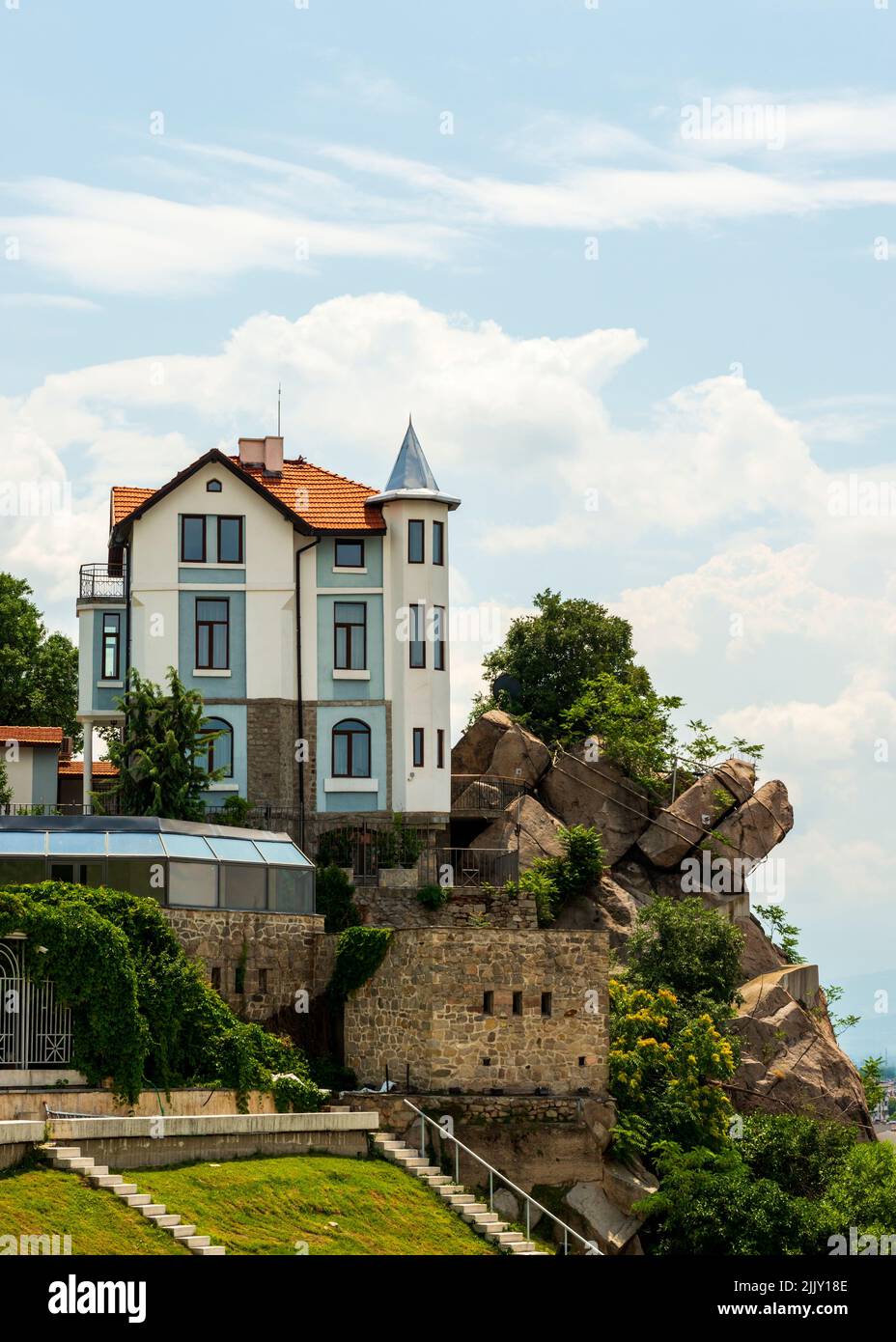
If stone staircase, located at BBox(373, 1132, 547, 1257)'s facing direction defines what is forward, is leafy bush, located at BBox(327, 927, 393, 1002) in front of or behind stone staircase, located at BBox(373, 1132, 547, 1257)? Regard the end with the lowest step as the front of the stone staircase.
behind

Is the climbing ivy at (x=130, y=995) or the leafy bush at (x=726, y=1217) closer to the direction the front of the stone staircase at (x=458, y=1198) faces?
the leafy bush

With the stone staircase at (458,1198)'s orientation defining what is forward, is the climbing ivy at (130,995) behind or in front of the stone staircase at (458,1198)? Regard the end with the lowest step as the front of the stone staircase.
behind

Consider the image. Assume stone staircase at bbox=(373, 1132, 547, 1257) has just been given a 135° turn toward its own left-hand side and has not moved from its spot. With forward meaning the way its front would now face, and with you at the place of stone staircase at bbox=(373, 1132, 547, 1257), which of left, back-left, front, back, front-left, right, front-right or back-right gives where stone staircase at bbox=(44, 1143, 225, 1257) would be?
back-left

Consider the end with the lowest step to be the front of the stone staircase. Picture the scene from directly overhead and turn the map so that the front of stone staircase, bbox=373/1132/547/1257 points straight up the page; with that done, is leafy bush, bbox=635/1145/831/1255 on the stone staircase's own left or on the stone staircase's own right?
on the stone staircase's own left

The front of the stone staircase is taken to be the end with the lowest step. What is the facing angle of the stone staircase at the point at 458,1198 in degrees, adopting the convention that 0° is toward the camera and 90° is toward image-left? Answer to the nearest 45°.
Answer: approximately 315°

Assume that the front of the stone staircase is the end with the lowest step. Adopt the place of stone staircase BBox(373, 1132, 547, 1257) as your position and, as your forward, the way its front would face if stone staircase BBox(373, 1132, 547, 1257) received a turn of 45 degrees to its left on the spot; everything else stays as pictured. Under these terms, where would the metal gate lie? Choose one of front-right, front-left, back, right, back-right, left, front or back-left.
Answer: back
